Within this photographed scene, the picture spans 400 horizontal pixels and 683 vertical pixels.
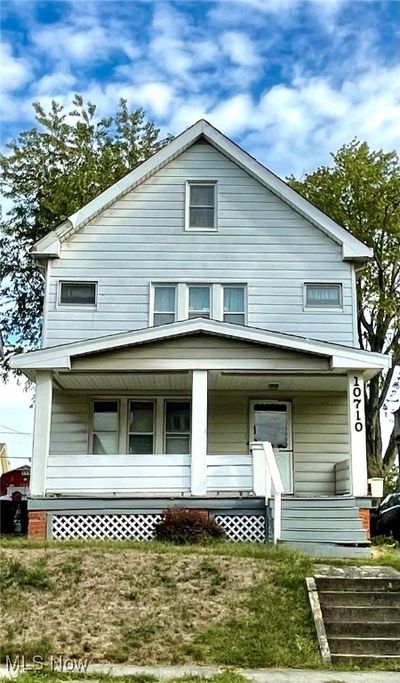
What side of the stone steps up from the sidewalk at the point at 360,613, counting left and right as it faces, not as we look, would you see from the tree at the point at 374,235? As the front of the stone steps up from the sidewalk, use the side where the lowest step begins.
back

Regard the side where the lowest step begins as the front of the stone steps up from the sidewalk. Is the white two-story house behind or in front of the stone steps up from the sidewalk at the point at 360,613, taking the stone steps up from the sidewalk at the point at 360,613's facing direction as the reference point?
behind

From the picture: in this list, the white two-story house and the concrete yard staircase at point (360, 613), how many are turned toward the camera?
2

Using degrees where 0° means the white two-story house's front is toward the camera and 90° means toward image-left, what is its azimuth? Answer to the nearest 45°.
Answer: approximately 0°

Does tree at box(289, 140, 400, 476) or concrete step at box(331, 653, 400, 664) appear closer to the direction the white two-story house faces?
the concrete step

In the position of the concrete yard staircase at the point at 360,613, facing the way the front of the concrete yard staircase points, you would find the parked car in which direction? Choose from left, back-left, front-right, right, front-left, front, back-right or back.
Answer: back

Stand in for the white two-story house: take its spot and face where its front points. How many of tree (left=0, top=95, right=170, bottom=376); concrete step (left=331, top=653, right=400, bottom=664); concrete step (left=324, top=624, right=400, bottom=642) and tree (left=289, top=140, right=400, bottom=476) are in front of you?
2

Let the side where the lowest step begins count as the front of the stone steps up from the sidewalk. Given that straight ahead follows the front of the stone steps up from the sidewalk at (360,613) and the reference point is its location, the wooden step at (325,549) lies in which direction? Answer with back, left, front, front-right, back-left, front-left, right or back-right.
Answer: back

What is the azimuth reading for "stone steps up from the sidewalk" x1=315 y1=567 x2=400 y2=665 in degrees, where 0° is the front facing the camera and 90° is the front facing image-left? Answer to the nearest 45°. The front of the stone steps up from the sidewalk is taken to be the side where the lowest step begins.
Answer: approximately 0°

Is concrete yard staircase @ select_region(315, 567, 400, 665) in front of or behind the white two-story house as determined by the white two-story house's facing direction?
in front
